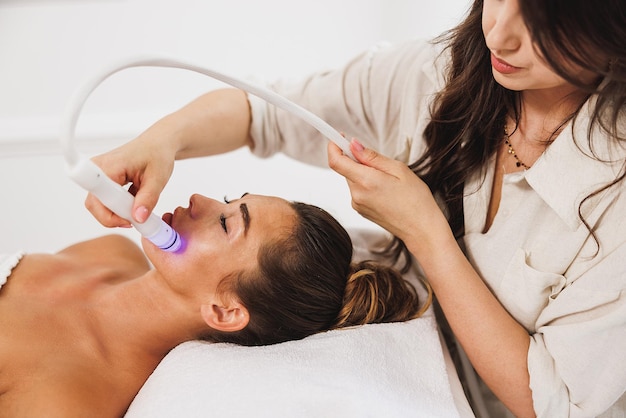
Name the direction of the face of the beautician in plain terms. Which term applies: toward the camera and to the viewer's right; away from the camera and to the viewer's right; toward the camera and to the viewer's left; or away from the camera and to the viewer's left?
toward the camera and to the viewer's left

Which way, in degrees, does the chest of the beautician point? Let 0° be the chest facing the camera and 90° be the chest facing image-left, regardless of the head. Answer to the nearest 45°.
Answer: approximately 45°

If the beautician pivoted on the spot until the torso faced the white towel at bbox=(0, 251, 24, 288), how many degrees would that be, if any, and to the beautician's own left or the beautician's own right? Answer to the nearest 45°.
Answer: approximately 45° to the beautician's own right
